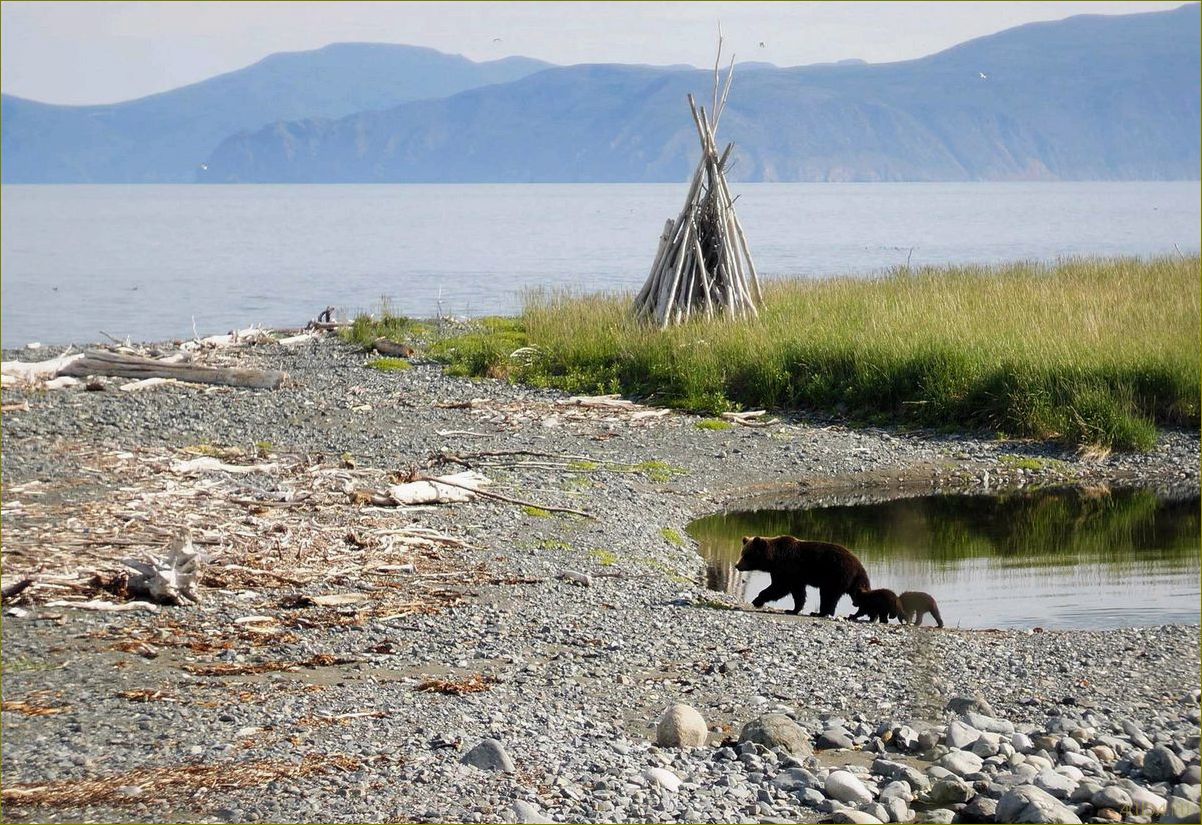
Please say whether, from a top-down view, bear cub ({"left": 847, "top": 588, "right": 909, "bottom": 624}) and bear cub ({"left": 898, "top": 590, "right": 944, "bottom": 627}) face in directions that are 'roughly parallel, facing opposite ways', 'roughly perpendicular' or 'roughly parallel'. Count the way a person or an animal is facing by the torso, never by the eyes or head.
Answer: roughly parallel

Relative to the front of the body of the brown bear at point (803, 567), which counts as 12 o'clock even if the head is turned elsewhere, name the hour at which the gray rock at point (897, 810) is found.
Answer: The gray rock is roughly at 9 o'clock from the brown bear.

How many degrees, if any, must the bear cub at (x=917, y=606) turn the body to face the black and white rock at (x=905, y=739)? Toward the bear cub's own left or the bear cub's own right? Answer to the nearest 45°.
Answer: approximately 90° to the bear cub's own left

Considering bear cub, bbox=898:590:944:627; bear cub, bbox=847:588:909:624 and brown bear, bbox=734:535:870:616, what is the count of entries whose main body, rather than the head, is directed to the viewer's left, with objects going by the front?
3

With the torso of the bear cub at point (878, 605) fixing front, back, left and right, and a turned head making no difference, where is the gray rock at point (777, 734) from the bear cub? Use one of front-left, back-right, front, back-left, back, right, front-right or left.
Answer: left

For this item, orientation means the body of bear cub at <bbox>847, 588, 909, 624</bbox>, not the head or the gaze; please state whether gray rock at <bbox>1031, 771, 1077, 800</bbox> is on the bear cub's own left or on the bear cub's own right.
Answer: on the bear cub's own left

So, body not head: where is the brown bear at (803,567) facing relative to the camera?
to the viewer's left

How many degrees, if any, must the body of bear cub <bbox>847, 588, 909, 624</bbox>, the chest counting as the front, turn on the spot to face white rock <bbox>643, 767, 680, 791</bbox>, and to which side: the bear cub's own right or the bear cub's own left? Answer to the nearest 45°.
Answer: approximately 90° to the bear cub's own left

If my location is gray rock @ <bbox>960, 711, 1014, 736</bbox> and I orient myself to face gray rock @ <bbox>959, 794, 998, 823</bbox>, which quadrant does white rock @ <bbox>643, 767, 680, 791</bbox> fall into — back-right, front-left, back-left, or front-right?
front-right

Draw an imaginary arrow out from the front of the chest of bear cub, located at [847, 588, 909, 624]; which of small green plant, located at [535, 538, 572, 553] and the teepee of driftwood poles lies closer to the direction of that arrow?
the small green plant

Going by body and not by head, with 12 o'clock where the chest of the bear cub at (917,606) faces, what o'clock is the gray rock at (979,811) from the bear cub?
The gray rock is roughly at 9 o'clock from the bear cub.

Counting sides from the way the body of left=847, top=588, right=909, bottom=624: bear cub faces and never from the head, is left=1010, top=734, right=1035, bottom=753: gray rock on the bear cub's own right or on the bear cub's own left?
on the bear cub's own left

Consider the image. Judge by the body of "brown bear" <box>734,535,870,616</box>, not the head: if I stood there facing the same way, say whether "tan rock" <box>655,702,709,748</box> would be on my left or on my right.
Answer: on my left

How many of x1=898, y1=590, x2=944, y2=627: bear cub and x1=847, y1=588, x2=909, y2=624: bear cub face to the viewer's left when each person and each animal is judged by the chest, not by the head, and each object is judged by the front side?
2

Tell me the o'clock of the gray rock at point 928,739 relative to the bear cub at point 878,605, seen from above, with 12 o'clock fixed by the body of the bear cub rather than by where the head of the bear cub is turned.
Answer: The gray rock is roughly at 9 o'clock from the bear cub.

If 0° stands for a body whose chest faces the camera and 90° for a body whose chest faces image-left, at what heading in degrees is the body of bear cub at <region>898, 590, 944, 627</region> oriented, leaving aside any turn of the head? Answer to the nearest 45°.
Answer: approximately 90°

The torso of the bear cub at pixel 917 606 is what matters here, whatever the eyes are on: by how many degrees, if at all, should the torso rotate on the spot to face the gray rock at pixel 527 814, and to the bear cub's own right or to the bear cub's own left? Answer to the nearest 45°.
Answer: approximately 90° to the bear cub's own left

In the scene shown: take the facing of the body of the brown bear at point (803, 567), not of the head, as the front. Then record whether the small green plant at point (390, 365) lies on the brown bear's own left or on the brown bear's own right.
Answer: on the brown bear's own right

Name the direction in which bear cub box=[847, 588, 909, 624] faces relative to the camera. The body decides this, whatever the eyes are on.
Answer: to the viewer's left
